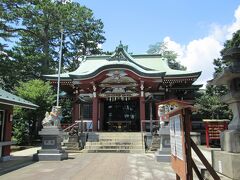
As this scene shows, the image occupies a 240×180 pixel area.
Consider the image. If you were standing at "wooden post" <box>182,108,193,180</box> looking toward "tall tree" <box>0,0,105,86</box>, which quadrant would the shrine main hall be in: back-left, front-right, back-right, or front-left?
front-right

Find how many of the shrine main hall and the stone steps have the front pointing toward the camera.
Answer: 2

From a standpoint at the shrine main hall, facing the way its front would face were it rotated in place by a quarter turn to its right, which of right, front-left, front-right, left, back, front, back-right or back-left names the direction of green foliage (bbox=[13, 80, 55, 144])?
front

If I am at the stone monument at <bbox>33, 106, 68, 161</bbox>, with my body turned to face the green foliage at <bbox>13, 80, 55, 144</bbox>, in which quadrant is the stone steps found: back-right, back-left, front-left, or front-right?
front-right

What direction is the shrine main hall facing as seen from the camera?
toward the camera

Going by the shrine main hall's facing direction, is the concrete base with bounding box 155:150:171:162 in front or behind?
in front

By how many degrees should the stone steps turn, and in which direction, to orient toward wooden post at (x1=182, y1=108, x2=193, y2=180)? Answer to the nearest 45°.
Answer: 0° — it already faces it

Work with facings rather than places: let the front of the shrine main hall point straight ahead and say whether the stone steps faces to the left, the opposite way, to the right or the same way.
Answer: the same way

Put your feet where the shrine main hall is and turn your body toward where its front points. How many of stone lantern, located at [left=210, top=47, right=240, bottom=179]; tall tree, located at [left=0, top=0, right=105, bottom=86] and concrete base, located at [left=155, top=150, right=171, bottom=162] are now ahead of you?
2

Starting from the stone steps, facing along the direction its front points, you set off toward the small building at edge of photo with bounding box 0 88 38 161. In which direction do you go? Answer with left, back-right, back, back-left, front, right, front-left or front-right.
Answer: front-right

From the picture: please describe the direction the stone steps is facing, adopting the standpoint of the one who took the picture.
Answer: facing the viewer

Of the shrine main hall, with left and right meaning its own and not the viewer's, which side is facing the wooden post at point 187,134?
front

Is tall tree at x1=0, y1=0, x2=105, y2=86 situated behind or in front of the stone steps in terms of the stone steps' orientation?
behind
